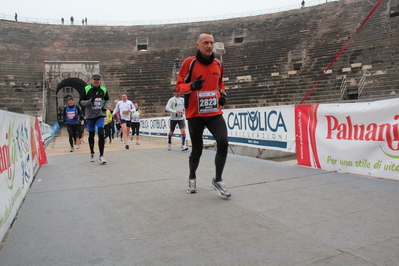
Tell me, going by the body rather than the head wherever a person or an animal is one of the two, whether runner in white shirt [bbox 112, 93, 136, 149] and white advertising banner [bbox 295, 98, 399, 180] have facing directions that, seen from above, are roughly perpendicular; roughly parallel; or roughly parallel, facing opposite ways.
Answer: roughly perpendicular

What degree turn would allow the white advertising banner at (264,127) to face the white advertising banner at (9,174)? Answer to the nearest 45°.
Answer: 0° — it already faces it

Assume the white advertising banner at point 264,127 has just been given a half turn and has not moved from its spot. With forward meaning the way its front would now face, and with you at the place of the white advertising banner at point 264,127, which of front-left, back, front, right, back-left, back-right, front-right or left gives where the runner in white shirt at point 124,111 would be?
left

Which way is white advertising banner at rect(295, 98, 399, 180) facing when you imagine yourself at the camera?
facing the viewer and to the left of the viewer

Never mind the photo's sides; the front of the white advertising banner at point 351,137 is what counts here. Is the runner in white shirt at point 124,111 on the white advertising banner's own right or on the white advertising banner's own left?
on the white advertising banner's own right

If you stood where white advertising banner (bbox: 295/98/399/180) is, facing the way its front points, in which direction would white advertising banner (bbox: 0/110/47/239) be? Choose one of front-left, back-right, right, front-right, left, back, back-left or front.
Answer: front

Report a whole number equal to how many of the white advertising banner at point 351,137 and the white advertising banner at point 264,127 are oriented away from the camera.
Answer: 0

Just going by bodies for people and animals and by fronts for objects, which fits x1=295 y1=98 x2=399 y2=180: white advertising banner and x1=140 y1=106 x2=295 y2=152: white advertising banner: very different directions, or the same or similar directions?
same or similar directions

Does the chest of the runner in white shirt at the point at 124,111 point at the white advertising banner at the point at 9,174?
yes

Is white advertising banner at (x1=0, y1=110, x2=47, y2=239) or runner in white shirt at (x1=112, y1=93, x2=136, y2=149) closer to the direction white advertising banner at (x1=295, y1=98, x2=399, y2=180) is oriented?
the white advertising banner

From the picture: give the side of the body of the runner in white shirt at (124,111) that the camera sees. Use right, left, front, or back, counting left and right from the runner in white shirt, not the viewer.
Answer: front
